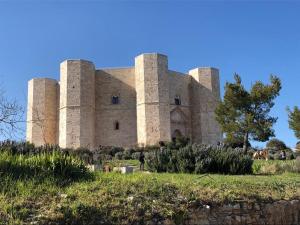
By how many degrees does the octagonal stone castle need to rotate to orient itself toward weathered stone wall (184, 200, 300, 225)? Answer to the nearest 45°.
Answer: approximately 45° to its right

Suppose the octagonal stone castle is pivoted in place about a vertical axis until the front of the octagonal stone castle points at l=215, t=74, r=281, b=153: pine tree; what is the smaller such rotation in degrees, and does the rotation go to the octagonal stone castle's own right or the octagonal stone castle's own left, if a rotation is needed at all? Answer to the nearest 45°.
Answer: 0° — it already faces it

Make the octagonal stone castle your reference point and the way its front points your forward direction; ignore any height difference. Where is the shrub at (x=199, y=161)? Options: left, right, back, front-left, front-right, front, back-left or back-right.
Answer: front-right

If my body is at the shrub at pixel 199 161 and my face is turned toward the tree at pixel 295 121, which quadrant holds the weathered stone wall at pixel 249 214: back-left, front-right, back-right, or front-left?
back-right
